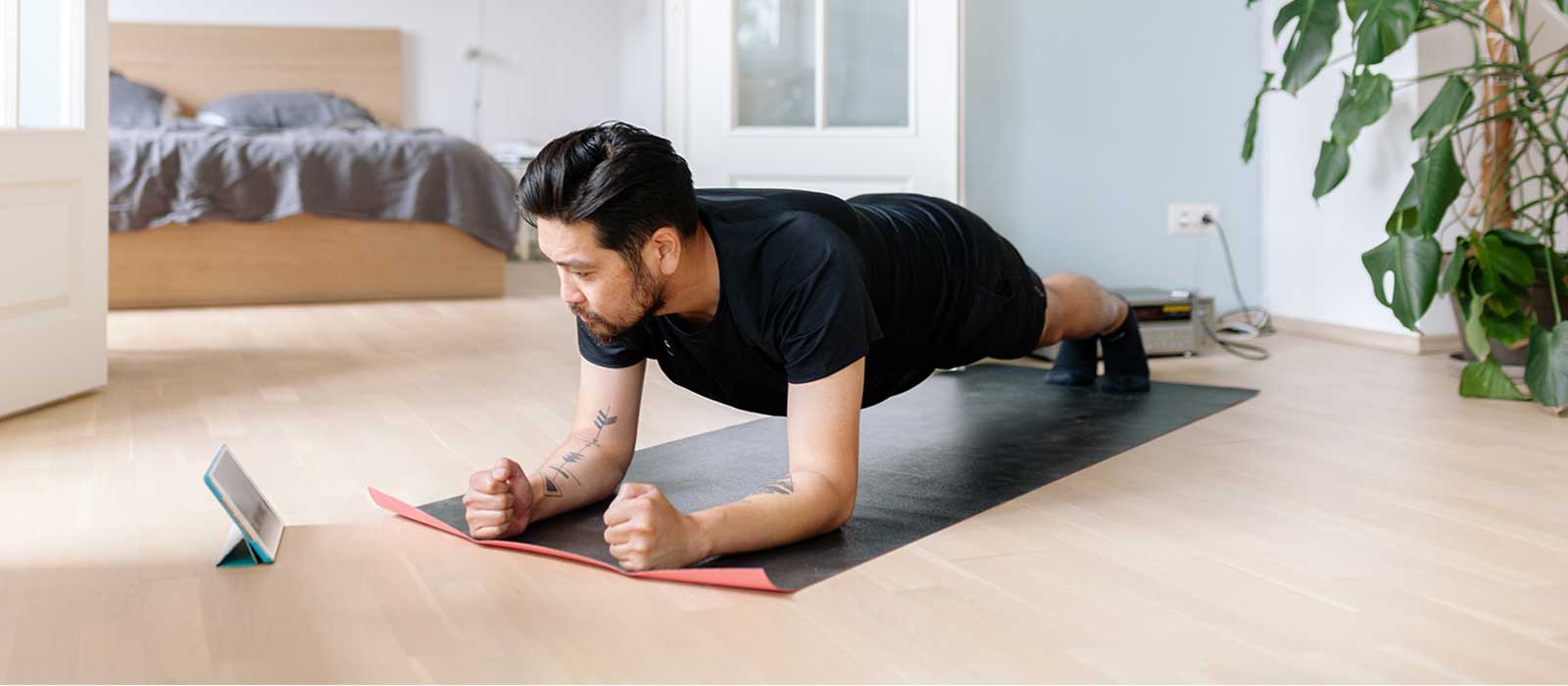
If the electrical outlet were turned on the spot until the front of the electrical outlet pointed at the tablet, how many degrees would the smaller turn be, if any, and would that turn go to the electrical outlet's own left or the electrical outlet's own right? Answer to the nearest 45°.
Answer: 0° — it already faces it

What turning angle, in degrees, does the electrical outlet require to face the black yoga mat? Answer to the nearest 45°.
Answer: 0° — it already faces it

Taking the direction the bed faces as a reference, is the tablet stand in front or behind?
in front

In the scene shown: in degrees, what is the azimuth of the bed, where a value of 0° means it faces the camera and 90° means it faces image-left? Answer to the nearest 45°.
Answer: approximately 0°

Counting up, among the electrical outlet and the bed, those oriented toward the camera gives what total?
2

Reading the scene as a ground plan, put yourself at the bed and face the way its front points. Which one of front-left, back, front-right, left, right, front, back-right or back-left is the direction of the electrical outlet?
front-left

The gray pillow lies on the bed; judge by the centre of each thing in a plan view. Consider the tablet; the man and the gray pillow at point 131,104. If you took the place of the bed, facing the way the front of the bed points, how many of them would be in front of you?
2

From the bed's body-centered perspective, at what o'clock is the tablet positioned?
The tablet is roughly at 12 o'clock from the bed.

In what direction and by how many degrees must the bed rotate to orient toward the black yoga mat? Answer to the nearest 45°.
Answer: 0° — it already faces it
